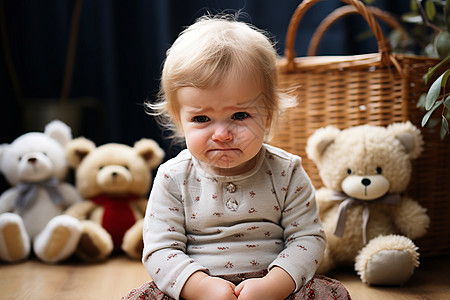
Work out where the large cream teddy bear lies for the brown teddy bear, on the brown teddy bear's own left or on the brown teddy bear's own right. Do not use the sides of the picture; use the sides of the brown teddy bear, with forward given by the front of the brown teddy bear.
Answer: on the brown teddy bear's own left

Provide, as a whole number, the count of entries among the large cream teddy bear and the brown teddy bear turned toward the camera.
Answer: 2

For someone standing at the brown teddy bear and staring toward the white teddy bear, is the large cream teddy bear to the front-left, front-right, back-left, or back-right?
back-left

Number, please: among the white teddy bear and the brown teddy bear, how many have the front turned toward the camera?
2

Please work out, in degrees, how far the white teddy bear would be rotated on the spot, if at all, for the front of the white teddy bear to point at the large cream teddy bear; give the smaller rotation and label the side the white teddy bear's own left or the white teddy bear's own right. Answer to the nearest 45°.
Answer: approximately 45° to the white teddy bear's own left

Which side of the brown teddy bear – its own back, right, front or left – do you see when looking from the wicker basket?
left

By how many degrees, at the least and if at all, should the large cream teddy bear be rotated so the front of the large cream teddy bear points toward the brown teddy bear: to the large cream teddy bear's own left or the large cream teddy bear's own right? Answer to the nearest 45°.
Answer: approximately 90° to the large cream teddy bear's own right

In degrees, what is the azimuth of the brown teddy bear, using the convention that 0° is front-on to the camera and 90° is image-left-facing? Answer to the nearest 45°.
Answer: approximately 0°

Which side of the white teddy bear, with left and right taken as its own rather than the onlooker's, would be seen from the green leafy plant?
left

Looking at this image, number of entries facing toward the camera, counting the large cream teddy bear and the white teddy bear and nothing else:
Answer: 2
